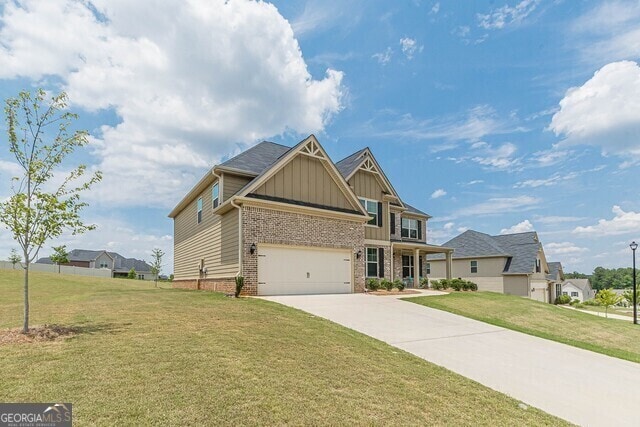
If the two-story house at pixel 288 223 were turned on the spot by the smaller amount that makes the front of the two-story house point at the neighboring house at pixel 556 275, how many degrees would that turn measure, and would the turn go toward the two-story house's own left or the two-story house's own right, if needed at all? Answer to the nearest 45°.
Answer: approximately 90° to the two-story house's own left

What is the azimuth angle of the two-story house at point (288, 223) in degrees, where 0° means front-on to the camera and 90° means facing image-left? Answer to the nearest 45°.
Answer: approximately 315°

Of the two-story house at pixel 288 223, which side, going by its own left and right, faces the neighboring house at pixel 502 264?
left
